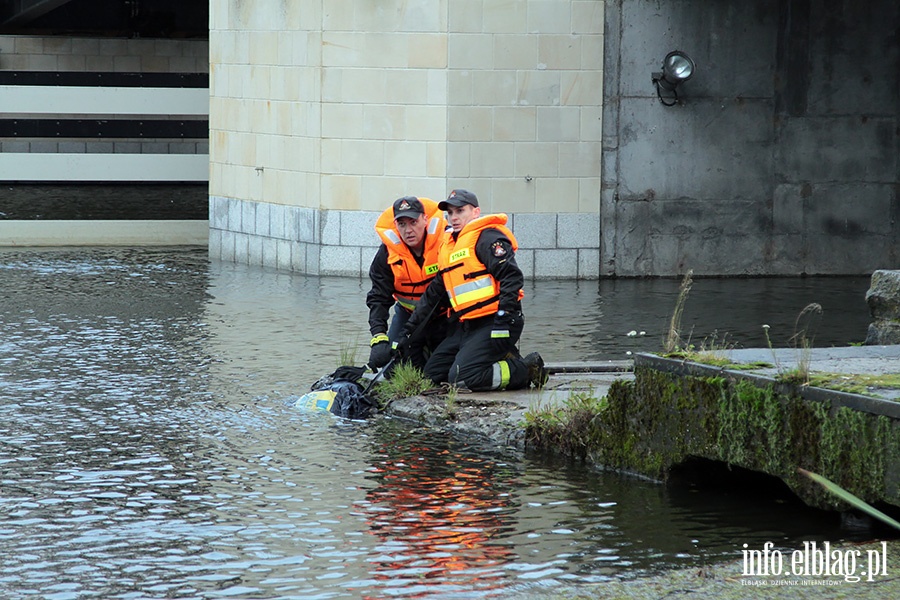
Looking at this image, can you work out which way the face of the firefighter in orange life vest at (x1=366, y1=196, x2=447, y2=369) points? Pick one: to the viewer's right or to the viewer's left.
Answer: to the viewer's left

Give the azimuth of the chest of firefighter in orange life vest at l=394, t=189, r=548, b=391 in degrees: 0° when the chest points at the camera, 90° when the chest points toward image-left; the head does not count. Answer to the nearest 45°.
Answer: approximately 45°

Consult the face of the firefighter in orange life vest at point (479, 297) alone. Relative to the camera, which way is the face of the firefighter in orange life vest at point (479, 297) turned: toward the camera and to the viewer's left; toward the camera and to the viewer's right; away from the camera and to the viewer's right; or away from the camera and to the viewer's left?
toward the camera and to the viewer's left

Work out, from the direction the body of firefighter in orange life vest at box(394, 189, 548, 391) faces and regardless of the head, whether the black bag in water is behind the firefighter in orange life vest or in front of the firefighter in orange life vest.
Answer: in front

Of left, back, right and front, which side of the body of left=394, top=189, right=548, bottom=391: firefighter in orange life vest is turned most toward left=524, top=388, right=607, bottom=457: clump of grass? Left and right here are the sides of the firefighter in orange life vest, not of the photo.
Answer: left

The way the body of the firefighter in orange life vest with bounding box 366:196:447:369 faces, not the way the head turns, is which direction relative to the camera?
toward the camera

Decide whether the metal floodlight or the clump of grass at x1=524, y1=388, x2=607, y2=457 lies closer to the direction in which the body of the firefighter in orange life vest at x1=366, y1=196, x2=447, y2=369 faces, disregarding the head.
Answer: the clump of grass

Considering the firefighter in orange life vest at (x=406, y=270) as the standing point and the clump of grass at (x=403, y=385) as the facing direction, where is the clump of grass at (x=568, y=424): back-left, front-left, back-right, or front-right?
front-left

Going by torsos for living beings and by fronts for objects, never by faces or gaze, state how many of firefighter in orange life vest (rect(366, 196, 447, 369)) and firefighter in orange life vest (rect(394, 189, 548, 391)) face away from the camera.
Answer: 0

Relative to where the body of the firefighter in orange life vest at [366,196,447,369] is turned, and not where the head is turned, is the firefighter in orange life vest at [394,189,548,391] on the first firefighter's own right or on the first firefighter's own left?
on the first firefighter's own left

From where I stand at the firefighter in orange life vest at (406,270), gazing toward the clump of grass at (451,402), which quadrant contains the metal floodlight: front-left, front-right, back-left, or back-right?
back-left

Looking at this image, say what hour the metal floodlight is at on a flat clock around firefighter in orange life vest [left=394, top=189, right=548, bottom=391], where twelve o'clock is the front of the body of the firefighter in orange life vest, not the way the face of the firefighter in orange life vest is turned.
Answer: The metal floodlight is roughly at 5 o'clock from the firefighter in orange life vest.
